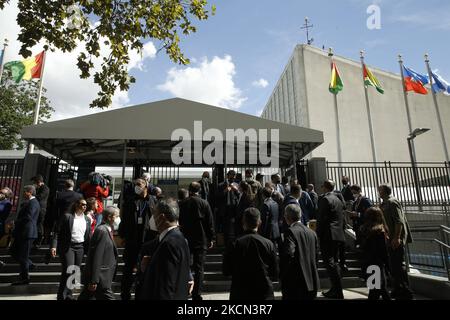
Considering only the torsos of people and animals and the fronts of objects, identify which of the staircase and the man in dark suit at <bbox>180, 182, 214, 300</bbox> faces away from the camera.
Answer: the man in dark suit

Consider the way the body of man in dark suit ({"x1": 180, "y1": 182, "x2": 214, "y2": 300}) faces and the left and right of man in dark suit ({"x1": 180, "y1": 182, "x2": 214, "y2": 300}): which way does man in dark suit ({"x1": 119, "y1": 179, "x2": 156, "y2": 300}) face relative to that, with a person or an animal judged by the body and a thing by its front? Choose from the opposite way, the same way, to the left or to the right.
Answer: the opposite way

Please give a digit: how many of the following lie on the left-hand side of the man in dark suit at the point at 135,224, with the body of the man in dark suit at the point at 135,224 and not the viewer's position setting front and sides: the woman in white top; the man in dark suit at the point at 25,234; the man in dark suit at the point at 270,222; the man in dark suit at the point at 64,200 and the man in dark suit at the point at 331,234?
2

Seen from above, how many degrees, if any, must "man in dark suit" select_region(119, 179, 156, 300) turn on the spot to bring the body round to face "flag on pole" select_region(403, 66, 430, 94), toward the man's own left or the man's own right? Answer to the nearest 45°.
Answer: approximately 135° to the man's own left

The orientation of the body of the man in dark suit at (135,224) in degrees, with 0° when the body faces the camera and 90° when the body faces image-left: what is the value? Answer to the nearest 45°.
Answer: approximately 0°

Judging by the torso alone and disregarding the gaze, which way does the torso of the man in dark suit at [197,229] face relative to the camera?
away from the camera

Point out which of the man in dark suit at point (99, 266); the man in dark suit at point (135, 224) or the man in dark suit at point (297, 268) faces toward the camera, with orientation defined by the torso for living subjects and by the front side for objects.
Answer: the man in dark suit at point (135, 224)

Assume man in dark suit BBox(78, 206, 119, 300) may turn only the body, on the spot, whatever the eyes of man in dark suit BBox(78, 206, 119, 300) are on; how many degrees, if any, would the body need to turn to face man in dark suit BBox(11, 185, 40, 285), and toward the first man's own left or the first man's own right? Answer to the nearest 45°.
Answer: approximately 135° to the first man's own left

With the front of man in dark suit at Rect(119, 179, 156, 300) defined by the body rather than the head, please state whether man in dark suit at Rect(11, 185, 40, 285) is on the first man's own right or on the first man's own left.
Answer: on the first man's own right
